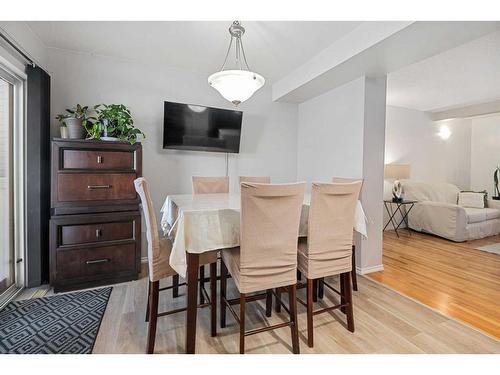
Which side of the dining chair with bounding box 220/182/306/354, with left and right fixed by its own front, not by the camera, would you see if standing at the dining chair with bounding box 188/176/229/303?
front

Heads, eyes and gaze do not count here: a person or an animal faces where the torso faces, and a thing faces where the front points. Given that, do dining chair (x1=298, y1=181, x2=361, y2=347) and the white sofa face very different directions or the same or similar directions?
very different directions

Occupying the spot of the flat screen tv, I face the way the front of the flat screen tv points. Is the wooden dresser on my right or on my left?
on my right

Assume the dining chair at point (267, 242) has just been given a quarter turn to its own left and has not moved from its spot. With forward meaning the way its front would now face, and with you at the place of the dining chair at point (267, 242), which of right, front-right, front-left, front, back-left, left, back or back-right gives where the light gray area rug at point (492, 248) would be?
back

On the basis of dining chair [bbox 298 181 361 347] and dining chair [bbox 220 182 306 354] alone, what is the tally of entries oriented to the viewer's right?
0

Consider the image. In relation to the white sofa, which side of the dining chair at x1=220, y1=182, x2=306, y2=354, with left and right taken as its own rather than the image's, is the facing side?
right

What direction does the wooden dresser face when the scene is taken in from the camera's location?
facing the viewer and to the right of the viewer

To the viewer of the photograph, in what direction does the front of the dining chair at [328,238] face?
facing away from the viewer and to the left of the viewer

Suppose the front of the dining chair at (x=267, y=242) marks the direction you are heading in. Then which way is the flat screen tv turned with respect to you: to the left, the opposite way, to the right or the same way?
the opposite way
